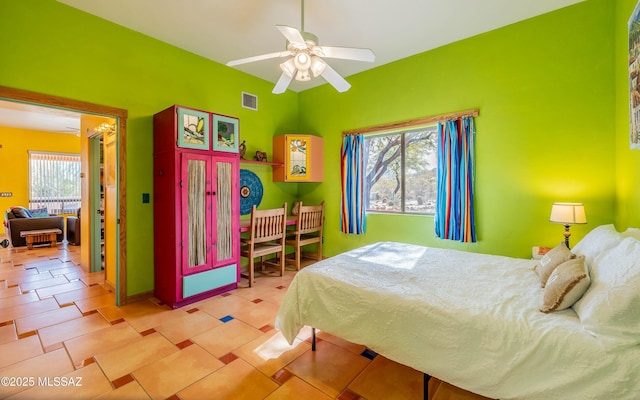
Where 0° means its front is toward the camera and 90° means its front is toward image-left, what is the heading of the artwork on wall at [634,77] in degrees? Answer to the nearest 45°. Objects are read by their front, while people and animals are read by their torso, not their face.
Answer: approximately 90°

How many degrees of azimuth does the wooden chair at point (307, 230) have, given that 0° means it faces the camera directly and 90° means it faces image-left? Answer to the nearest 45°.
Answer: approximately 135°

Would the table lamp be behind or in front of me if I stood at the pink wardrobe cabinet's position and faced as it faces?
in front

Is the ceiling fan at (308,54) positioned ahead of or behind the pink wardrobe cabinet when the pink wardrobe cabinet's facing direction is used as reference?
ahead

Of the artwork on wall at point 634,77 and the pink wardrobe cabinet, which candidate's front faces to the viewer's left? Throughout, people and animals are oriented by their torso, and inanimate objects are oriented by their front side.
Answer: the artwork on wall

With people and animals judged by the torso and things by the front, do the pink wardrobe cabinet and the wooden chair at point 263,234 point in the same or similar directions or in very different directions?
very different directions

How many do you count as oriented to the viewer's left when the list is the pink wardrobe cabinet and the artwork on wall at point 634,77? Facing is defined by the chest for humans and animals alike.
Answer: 1

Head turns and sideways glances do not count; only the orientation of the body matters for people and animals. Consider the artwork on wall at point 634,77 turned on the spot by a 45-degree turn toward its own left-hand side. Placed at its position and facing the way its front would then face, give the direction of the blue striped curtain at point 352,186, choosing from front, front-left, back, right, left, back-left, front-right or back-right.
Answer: front-right

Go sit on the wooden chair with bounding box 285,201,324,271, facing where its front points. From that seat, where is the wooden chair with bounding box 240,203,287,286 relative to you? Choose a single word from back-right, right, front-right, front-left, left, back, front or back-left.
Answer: left

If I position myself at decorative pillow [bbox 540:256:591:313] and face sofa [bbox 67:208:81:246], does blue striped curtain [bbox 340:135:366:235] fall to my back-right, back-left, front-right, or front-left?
front-right

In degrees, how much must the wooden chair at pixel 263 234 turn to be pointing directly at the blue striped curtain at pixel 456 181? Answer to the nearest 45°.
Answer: approximately 135° to its right

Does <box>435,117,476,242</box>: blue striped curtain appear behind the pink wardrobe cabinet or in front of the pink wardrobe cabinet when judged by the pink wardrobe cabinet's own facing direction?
in front

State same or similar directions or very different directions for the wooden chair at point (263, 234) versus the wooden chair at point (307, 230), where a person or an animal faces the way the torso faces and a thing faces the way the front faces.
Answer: same or similar directions

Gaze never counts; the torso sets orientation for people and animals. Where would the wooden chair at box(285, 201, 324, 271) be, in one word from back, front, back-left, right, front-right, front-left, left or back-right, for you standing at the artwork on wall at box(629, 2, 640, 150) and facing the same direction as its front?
front

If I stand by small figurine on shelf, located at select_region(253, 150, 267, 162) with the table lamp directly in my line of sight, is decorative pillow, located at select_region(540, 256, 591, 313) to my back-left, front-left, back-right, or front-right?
front-right
